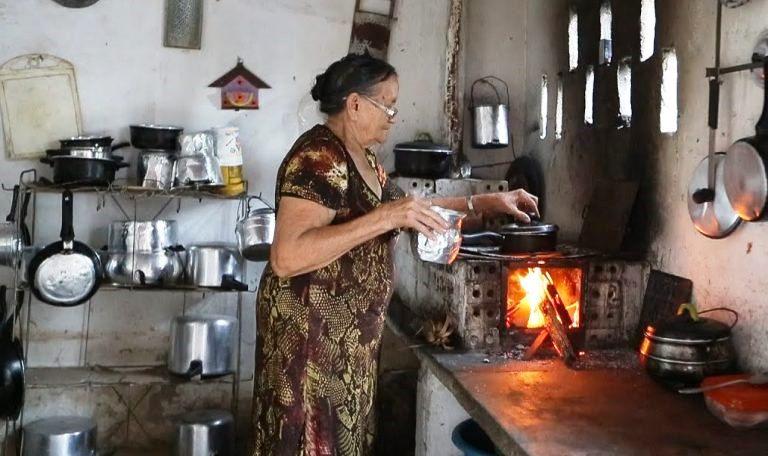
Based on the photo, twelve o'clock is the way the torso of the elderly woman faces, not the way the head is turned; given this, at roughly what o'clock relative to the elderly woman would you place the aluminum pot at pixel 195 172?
The aluminum pot is roughly at 8 o'clock from the elderly woman.

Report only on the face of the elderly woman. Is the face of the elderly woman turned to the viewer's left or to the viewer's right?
to the viewer's right

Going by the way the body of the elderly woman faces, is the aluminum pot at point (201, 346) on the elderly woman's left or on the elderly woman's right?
on the elderly woman's left

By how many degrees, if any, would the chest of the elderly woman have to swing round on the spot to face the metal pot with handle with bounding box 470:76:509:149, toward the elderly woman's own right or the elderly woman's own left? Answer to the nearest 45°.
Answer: approximately 90° to the elderly woman's own left

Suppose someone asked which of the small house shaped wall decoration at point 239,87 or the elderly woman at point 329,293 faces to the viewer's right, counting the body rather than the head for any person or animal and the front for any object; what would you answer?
the elderly woman

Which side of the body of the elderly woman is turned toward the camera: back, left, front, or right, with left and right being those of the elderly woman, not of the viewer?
right

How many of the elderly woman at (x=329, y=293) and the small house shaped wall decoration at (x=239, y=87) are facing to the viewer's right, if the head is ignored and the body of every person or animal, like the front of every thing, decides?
1

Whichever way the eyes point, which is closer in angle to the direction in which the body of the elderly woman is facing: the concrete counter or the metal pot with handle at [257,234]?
the concrete counter

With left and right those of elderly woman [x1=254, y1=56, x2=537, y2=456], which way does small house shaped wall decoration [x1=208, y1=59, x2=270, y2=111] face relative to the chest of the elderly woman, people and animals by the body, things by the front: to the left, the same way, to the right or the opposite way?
to the right

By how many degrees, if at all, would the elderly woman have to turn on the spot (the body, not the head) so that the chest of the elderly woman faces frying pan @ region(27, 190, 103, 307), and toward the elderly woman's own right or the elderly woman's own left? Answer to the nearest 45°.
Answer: approximately 135° to the elderly woman's own left
